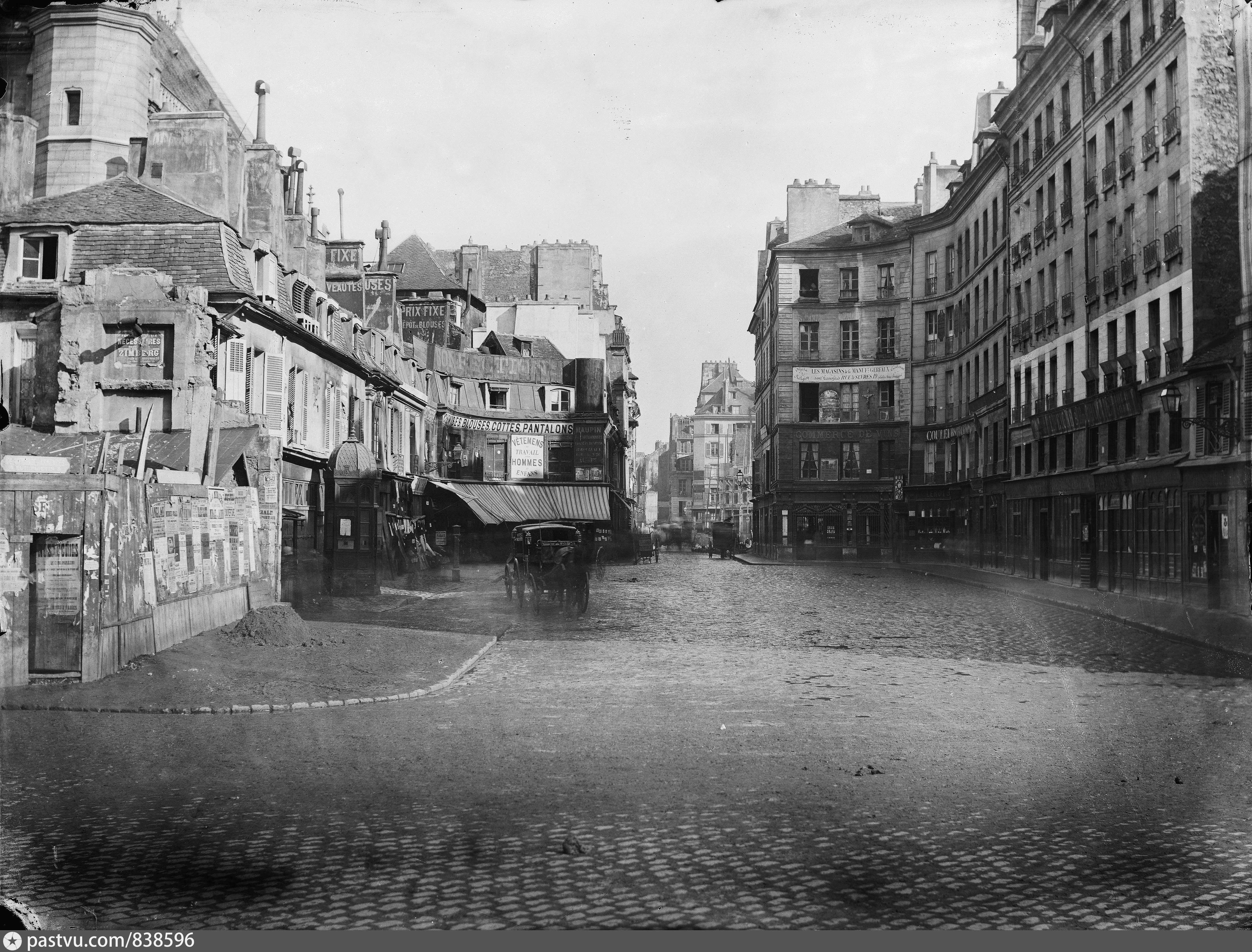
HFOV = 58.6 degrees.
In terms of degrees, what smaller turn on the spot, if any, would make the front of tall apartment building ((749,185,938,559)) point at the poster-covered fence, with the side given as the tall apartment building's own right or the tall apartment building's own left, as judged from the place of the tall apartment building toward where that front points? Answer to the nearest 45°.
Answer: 0° — it already faces it

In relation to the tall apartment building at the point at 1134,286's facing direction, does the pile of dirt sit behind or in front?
in front

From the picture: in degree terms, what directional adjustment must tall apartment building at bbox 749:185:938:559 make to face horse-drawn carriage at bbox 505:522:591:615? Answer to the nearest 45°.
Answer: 0° — it already faces it

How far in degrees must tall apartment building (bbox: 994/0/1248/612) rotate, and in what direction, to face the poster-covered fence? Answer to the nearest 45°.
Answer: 0° — it already faces it

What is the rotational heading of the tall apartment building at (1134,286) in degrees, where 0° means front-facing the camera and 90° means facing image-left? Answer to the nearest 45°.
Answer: approximately 45°

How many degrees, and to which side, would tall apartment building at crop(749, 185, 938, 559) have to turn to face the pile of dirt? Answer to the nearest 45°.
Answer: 0° — it already faces it
